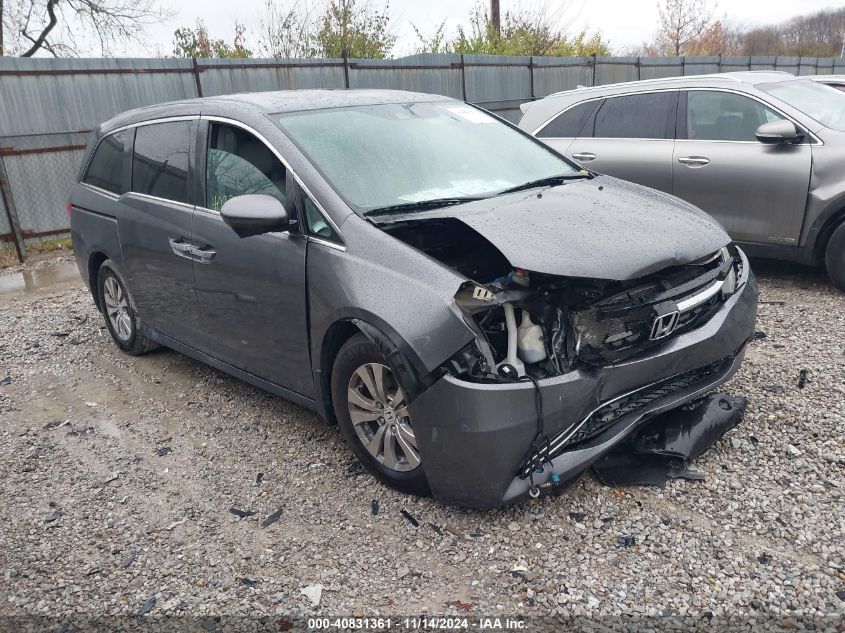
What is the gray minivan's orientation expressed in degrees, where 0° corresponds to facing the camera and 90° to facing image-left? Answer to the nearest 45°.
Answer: approximately 315°

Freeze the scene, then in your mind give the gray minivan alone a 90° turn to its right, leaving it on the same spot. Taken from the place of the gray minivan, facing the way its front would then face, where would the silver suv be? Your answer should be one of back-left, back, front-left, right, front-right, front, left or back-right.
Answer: back

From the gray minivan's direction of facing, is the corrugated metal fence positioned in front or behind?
behind
